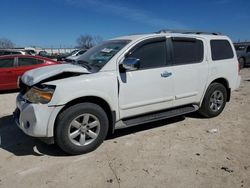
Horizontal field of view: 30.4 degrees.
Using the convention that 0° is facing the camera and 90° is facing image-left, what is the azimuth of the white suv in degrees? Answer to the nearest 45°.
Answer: approximately 45°

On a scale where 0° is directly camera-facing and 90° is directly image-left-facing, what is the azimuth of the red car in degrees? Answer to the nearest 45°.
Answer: approximately 90°

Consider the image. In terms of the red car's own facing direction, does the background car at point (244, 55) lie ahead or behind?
behind

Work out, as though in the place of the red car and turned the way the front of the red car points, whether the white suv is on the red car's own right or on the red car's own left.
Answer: on the red car's own left

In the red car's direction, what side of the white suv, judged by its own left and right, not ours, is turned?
right
